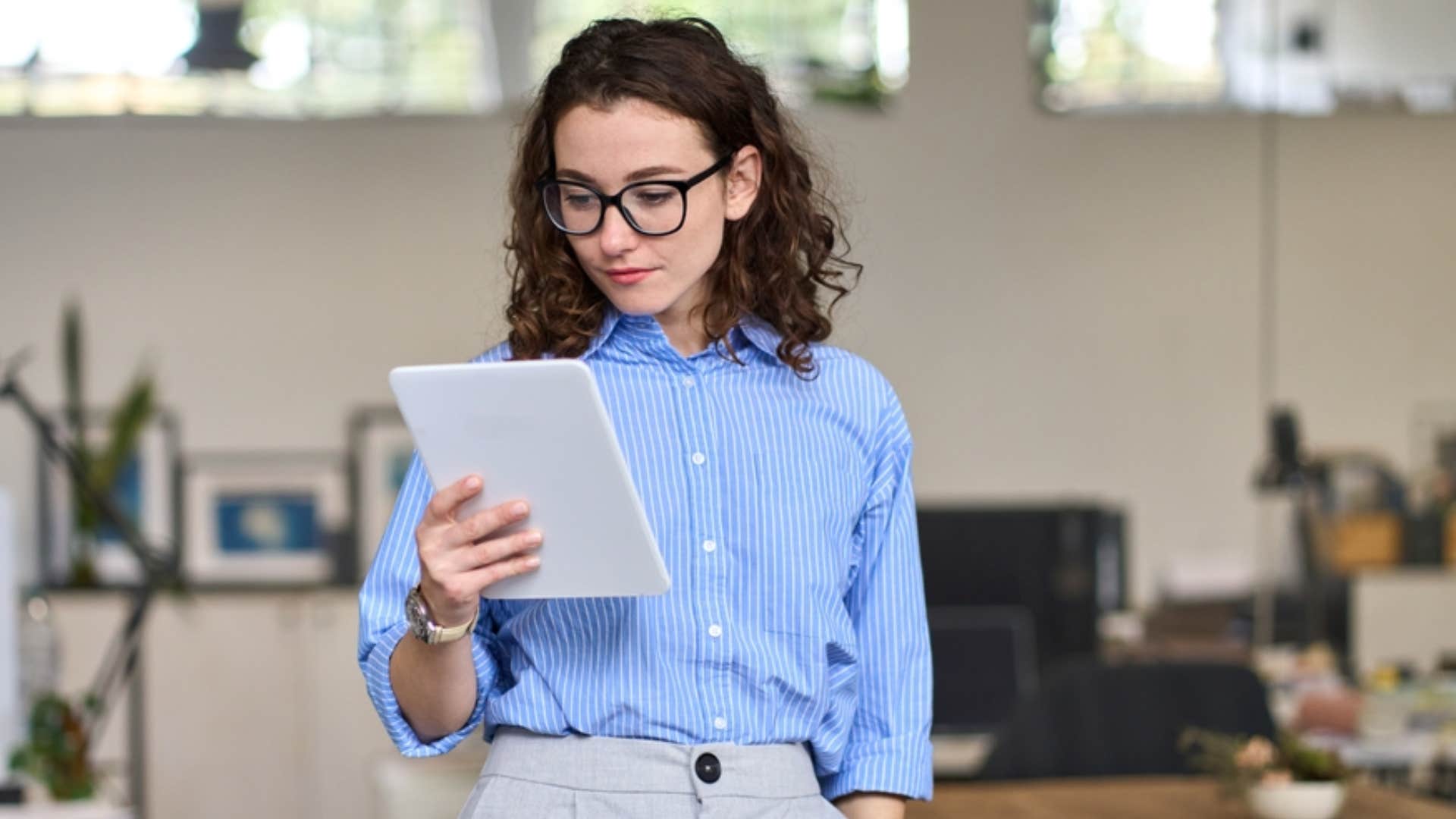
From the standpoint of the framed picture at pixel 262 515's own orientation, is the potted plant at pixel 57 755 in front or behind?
in front

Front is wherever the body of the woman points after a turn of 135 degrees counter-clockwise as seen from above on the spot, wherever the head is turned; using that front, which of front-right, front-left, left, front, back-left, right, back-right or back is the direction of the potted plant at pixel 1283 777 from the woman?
front

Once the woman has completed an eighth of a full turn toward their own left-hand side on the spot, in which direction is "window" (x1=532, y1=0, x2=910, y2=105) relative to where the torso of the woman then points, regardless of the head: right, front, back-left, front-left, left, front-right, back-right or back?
back-left

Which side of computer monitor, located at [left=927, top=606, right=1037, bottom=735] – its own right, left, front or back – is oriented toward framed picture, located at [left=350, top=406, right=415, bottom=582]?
right

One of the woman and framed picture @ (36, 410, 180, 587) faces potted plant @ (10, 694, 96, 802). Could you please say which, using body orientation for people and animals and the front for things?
the framed picture

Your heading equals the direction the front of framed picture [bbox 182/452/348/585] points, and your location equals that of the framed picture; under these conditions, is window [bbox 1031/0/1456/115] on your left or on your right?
on your left
